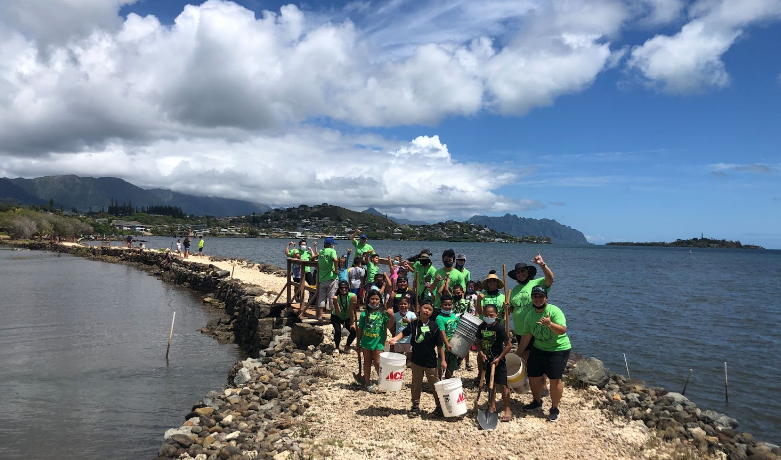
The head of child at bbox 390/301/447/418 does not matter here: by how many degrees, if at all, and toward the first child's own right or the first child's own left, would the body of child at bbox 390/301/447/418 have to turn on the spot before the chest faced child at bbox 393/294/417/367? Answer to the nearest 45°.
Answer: approximately 180°

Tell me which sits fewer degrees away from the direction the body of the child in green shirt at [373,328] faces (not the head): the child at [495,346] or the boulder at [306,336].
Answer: the child

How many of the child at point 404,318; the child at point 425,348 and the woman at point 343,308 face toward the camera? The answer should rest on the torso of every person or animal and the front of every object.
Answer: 3

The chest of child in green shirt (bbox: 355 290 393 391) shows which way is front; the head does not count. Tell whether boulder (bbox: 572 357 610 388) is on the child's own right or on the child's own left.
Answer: on the child's own left

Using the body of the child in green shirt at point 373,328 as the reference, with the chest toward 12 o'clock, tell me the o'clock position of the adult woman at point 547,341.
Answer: The adult woman is roughly at 10 o'clock from the child in green shirt.

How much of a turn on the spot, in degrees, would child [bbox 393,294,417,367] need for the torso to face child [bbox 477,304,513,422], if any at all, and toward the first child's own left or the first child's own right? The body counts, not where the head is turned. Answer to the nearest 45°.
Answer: approximately 45° to the first child's own left

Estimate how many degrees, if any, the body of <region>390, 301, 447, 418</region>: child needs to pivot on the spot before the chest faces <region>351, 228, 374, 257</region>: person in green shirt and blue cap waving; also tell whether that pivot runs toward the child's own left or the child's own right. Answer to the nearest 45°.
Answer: approximately 180°

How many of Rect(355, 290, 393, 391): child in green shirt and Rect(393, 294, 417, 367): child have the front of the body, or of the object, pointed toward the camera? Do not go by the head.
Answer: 2

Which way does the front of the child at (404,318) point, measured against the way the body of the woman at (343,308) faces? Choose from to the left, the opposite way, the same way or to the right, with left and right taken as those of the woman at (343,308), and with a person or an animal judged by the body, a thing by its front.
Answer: the same way

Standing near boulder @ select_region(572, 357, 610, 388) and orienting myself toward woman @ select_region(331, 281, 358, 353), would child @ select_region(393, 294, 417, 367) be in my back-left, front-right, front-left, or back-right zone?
front-left

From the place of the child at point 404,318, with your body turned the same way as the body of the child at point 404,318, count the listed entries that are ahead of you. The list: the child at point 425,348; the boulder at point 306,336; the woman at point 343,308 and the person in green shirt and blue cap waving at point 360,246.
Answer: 1

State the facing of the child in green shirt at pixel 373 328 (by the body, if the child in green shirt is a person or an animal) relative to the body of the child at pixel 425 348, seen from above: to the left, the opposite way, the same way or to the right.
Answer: the same way

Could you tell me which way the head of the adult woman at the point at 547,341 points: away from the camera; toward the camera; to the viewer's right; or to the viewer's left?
toward the camera

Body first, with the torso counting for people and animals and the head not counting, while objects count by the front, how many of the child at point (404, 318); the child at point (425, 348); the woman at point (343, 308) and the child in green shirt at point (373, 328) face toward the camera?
4

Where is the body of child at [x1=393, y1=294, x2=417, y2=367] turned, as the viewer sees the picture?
toward the camera

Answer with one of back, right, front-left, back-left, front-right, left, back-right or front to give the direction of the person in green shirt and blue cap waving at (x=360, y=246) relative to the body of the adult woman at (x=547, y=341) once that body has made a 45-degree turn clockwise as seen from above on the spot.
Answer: front-right

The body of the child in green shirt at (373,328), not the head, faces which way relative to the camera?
toward the camera
